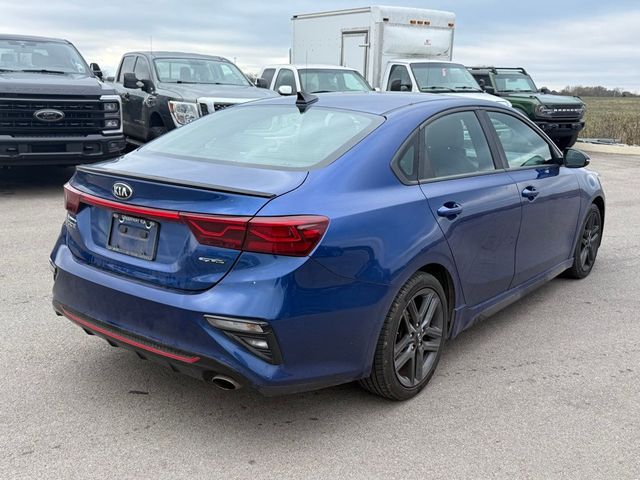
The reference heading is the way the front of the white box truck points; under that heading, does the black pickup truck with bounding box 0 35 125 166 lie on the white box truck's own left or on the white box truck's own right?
on the white box truck's own right

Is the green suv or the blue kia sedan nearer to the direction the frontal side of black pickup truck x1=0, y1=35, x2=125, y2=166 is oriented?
the blue kia sedan

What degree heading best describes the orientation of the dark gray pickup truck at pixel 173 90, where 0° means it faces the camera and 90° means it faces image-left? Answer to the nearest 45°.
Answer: approximately 315°

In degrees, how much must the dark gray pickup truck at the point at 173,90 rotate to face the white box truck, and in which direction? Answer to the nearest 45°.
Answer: approximately 90° to its left

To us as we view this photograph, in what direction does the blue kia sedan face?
facing away from the viewer and to the right of the viewer

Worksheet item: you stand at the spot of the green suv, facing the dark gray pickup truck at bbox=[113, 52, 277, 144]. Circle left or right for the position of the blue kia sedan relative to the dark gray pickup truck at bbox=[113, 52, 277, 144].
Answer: left

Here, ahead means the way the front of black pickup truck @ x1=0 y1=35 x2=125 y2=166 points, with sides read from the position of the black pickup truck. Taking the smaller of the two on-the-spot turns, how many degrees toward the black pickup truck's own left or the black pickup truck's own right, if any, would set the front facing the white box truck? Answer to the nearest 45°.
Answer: approximately 135° to the black pickup truck's own left

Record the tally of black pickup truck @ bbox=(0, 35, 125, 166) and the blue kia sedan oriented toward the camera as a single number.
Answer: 1
